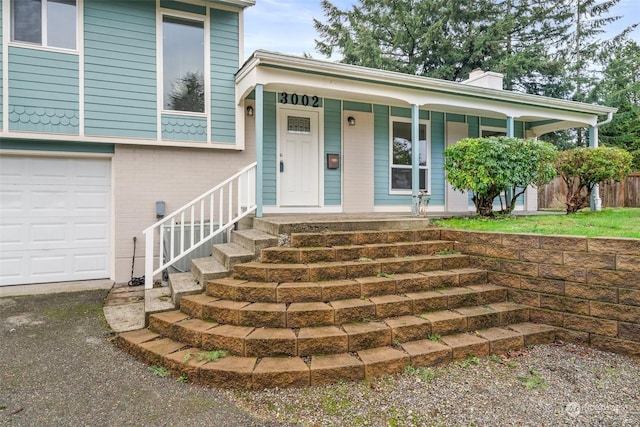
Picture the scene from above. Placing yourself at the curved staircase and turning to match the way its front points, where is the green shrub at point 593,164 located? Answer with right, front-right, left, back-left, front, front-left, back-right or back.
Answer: back-left

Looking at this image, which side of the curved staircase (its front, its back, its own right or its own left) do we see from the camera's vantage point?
front

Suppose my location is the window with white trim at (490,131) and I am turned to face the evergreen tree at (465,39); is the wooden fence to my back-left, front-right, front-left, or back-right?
front-right

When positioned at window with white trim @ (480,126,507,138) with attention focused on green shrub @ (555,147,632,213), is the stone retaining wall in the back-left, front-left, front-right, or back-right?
front-right

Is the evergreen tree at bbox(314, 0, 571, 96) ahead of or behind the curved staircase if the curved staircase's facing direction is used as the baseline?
behind

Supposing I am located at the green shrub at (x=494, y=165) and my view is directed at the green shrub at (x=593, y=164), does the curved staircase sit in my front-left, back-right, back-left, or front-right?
back-right

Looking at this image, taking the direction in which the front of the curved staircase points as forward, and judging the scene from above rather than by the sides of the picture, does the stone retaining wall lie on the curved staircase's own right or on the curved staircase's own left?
on the curved staircase's own left
